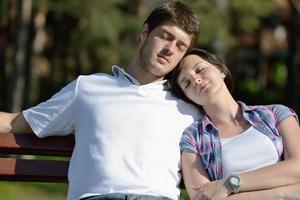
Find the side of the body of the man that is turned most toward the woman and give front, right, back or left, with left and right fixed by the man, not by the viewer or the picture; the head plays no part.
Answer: left

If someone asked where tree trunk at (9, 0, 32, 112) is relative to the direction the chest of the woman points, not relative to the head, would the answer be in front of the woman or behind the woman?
behind

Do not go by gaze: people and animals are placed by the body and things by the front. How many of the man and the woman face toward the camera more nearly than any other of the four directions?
2

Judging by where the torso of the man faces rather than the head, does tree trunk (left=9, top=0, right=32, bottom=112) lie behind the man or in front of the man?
behind

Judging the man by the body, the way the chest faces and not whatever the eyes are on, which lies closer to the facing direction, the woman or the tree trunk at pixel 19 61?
the woman

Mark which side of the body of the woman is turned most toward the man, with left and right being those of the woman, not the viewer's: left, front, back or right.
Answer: right

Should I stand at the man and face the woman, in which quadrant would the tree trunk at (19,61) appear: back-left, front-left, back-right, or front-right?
back-left

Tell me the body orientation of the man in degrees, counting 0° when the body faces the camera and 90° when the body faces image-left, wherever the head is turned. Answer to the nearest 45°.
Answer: approximately 0°

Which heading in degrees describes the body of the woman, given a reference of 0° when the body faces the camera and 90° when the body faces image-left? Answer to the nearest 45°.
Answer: approximately 0°
